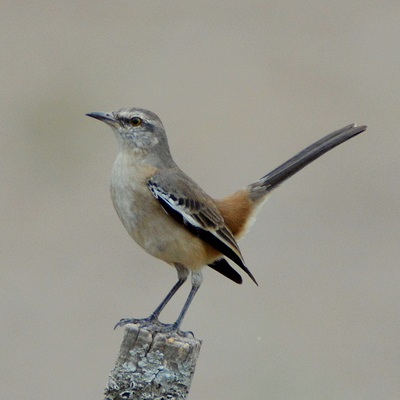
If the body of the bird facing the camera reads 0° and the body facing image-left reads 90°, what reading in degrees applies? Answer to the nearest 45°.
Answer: approximately 90°
